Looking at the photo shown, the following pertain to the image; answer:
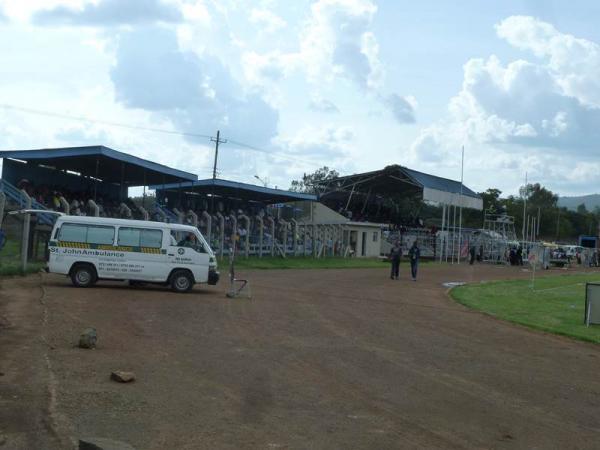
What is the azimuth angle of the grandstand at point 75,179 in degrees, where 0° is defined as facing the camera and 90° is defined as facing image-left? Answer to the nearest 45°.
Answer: approximately 315°

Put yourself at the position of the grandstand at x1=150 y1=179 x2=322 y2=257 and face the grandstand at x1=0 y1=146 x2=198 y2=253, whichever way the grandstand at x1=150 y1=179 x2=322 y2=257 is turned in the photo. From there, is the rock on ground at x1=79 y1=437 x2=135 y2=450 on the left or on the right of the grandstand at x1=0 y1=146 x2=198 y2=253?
left

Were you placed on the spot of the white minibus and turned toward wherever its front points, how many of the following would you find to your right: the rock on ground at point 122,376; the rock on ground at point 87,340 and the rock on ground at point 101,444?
3

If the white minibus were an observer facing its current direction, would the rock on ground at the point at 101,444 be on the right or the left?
on its right

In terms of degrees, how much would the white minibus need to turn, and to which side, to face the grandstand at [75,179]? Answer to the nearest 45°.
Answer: approximately 90° to its left

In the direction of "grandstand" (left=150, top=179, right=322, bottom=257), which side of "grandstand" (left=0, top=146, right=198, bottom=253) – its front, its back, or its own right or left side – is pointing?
left

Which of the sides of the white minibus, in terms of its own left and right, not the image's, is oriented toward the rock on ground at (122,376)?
right

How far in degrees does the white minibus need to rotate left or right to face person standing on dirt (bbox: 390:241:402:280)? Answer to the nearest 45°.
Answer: approximately 45° to its left

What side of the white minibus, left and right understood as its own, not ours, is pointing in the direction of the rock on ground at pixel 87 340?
right

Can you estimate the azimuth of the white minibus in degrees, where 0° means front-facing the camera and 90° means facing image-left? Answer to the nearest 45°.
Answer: approximately 270°
